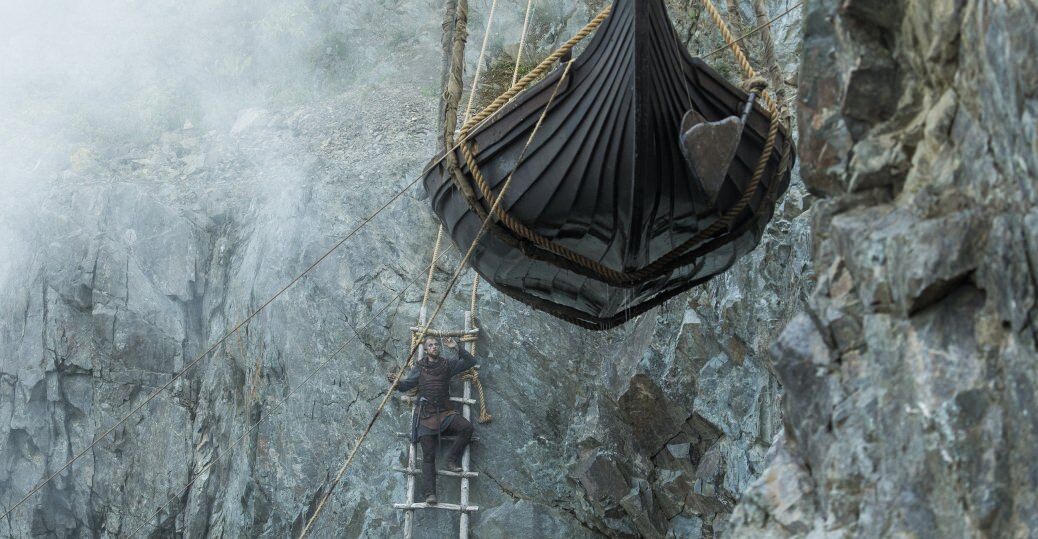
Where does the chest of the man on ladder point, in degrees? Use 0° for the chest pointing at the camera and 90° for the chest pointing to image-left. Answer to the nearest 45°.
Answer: approximately 0°

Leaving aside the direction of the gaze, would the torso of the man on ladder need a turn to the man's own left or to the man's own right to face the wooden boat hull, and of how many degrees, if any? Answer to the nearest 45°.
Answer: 0° — they already face it

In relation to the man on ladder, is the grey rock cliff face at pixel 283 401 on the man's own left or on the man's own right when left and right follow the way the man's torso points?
on the man's own right
